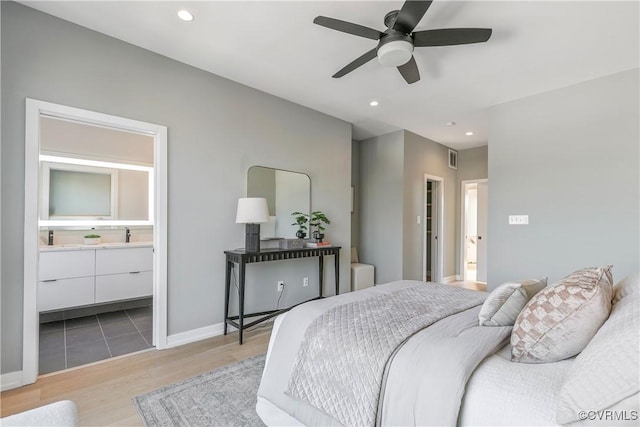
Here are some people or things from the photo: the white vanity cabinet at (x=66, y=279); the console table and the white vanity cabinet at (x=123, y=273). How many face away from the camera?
0

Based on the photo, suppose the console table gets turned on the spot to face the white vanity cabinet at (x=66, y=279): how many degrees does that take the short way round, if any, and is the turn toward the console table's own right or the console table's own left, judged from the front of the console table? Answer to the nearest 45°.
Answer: approximately 135° to the console table's own right

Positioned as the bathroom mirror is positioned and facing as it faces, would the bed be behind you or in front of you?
in front

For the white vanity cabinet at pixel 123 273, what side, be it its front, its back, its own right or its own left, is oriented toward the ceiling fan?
front

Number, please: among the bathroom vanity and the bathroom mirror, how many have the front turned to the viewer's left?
0

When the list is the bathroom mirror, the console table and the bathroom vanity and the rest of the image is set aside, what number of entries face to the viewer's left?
0

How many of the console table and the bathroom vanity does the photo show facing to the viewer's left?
0

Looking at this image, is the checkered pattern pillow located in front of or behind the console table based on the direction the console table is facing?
in front

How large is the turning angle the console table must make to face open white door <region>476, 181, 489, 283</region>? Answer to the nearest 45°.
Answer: approximately 90° to its left

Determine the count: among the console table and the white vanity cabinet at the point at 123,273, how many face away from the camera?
0

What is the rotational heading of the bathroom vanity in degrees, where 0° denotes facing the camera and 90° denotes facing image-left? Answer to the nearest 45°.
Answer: approximately 315°

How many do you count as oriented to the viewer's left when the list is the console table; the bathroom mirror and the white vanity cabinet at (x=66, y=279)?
0
